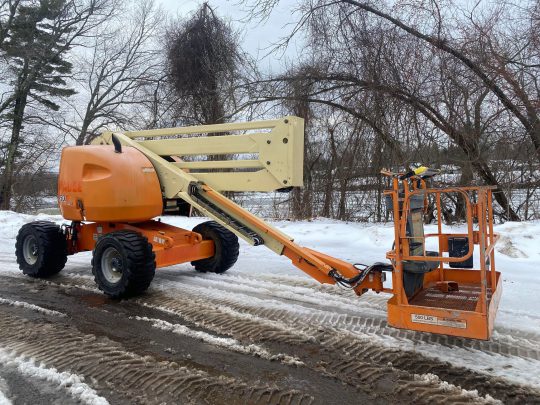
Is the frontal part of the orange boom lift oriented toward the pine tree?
no

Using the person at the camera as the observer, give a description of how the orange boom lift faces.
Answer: facing the viewer and to the right of the viewer
